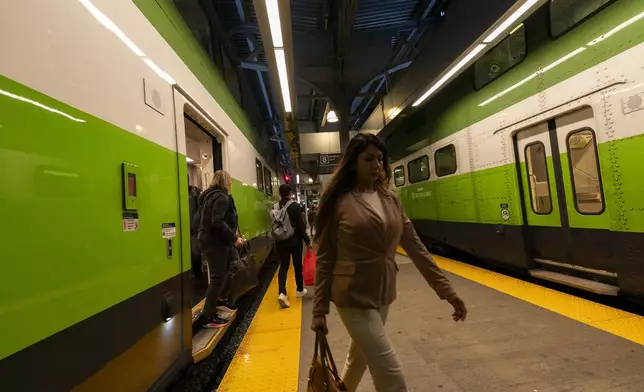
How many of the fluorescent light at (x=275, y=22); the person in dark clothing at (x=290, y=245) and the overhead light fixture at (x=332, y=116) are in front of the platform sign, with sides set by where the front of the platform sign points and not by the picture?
3

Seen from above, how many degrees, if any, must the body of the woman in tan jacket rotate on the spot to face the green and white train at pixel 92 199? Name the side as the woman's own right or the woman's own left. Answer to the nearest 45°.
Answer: approximately 135° to the woman's own right

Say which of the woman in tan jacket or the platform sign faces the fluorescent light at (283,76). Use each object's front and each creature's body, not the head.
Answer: the platform sign

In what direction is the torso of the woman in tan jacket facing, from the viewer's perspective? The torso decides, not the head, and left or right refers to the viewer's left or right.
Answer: facing the viewer and to the right of the viewer

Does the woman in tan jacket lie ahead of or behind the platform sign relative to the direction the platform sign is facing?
ahead

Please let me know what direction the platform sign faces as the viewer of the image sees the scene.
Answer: facing the viewer

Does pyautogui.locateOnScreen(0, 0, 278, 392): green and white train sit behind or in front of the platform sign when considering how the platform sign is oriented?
in front

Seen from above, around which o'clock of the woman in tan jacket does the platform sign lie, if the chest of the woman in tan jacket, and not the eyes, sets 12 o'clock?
The platform sign is roughly at 7 o'clock from the woman in tan jacket.
